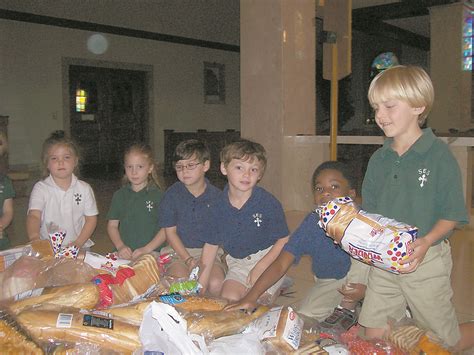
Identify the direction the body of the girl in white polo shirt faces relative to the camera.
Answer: toward the camera

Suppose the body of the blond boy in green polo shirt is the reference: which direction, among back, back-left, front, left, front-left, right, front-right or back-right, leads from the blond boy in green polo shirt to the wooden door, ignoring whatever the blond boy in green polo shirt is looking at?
right

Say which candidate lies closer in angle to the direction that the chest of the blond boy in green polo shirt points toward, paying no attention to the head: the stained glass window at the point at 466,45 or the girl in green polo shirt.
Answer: the girl in green polo shirt

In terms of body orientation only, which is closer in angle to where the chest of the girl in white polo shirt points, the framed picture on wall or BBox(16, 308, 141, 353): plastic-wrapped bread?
the plastic-wrapped bread

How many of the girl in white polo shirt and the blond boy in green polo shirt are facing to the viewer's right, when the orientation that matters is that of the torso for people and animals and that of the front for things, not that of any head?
0

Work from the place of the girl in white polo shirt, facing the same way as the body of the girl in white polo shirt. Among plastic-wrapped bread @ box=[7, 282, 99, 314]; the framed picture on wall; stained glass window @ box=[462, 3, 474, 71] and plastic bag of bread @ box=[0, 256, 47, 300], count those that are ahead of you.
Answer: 2

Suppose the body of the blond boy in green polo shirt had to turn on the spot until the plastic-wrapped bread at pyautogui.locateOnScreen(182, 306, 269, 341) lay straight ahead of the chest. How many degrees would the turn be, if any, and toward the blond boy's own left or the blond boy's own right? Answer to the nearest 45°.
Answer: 0° — they already face it

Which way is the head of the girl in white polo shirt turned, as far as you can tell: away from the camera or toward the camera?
toward the camera

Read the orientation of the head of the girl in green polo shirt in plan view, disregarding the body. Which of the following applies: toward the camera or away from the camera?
toward the camera

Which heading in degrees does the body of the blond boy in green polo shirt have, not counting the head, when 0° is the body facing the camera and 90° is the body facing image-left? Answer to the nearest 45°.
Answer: approximately 45°

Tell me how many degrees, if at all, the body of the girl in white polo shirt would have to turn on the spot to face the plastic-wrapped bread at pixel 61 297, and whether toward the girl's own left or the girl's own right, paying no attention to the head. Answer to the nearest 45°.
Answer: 0° — they already face it

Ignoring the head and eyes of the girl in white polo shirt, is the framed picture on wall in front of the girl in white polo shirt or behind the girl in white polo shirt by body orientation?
behind

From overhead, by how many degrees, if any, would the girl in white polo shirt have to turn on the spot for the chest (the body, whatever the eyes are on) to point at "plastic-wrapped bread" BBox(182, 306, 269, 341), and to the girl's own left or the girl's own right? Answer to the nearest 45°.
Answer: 0° — they already face it

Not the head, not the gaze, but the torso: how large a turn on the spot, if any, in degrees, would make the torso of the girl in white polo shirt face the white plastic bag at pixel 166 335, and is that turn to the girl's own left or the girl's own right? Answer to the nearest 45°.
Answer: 0° — they already face it

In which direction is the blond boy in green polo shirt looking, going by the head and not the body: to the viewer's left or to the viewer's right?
to the viewer's left

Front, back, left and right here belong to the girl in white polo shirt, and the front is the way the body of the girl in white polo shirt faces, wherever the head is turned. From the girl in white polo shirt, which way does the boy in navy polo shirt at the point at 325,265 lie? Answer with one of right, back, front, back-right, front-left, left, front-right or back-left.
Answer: front-left
